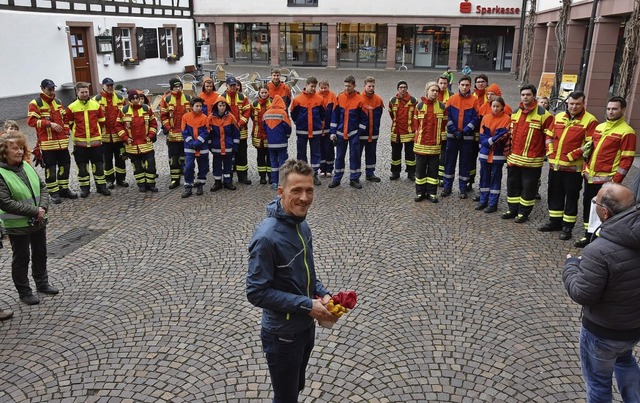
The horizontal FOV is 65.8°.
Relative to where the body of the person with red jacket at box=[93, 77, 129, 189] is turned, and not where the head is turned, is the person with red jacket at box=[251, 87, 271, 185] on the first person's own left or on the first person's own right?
on the first person's own left

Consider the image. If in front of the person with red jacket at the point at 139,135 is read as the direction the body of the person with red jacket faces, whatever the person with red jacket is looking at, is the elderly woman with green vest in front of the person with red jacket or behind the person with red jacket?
in front

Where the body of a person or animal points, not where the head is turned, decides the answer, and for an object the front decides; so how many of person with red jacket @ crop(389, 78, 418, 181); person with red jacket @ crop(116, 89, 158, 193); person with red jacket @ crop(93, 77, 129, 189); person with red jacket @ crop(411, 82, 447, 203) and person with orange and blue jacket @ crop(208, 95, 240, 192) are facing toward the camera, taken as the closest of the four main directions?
5

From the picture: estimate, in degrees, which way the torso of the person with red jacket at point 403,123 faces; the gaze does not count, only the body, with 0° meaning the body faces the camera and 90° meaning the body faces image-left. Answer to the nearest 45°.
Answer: approximately 0°

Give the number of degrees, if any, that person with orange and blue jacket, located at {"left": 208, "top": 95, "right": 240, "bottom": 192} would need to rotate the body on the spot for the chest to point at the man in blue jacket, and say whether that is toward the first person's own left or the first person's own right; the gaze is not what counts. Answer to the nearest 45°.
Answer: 0° — they already face them

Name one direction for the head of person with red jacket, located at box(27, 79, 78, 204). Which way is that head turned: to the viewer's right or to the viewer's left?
to the viewer's right

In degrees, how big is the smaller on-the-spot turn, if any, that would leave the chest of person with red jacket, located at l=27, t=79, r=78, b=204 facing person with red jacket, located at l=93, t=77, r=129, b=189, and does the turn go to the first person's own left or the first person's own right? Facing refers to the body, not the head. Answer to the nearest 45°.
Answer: approximately 45° to the first person's own left

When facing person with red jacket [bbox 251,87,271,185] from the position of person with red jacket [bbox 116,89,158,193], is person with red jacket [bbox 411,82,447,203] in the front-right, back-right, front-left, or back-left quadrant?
front-right

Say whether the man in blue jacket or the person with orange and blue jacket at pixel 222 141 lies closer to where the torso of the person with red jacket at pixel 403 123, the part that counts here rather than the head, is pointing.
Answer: the man in blue jacket

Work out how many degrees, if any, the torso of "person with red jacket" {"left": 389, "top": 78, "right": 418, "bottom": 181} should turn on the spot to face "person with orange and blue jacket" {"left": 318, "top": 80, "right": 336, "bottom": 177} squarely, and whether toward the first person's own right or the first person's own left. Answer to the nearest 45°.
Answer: approximately 90° to the first person's own right

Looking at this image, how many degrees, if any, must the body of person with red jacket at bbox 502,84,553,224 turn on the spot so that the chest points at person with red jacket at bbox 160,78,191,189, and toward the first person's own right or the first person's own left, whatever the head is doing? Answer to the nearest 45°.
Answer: approximately 45° to the first person's own right

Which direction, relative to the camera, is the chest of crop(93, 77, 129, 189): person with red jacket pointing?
toward the camera

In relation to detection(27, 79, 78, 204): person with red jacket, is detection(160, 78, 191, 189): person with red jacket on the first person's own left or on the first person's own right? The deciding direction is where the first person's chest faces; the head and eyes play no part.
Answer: on the first person's own left

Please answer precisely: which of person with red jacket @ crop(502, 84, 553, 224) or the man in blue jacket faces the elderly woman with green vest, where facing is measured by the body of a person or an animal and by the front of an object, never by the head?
the person with red jacket

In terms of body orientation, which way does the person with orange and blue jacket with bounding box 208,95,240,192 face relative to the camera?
toward the camera

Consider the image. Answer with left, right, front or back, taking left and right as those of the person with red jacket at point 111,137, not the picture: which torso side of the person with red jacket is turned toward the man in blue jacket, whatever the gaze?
front

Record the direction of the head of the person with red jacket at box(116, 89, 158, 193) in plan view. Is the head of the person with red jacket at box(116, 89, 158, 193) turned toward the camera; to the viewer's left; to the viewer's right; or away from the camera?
toward the camera

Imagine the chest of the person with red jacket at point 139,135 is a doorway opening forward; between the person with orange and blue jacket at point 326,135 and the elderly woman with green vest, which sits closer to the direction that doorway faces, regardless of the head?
the elderly woman with green vest
